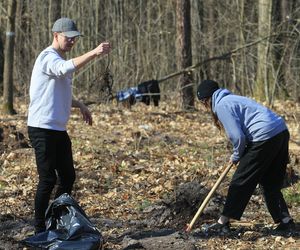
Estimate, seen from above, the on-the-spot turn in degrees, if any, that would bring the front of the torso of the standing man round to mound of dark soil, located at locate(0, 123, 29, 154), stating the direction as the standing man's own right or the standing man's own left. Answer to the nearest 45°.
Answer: approximately 90° to the standing man's own left

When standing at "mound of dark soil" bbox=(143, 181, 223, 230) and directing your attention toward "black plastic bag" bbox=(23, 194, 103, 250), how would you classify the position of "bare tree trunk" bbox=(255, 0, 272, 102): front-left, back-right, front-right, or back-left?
back-right

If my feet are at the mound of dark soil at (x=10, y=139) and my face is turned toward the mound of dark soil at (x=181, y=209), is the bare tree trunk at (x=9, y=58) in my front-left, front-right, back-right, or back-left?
back-left

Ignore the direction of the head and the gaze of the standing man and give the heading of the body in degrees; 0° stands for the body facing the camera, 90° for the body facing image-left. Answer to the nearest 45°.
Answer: approximately 270°

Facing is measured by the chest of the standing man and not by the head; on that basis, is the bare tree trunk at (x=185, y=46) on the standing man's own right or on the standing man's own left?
on the standing man's own left

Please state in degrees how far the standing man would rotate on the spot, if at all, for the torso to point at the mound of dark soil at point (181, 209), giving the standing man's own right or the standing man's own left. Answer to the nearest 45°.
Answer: approximately 45° to the standing man's own left
